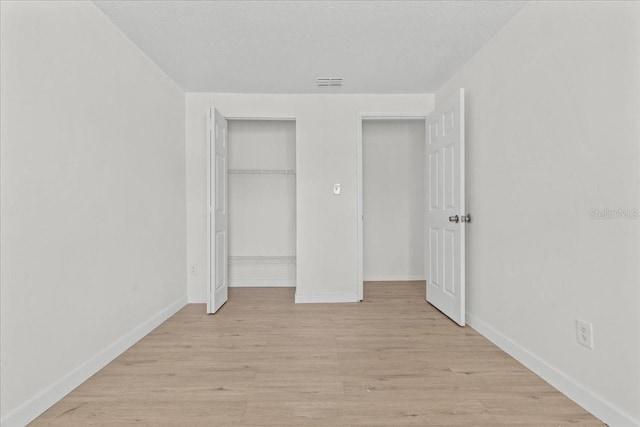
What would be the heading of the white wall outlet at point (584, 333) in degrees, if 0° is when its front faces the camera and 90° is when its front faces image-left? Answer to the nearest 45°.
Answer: approximately 45°

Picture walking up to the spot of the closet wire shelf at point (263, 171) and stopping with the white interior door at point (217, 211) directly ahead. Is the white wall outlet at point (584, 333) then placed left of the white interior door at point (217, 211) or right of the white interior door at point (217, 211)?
left

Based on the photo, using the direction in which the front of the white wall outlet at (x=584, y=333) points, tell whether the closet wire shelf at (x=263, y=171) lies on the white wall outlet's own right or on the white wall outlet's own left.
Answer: on the white wall outlet's own right

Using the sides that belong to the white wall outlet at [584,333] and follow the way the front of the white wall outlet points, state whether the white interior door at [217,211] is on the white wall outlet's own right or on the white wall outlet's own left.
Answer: on the white wall outlet's own right

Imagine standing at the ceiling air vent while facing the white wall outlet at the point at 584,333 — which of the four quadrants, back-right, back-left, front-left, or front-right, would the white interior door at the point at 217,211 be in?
back-right

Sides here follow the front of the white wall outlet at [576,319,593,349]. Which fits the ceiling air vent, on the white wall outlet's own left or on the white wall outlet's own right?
on the white wall outlet's own right

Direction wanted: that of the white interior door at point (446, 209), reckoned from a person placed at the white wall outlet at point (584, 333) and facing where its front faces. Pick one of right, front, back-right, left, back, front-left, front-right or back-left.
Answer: right
